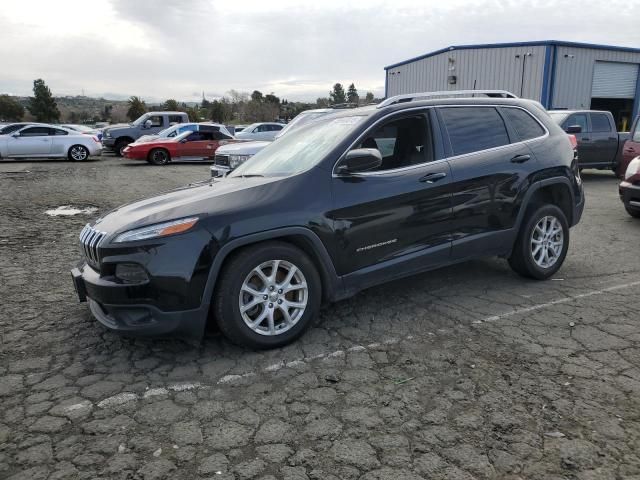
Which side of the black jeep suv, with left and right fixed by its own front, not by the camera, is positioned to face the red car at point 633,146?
back

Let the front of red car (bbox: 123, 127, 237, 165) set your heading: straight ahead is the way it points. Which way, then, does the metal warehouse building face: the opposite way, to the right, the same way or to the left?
to the left

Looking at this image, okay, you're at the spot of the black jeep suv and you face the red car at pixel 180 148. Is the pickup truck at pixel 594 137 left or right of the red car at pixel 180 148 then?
right

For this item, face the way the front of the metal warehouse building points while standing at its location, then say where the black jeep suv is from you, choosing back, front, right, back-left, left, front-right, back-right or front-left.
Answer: front-right

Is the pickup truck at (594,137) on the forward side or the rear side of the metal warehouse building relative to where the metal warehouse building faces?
on the forward side

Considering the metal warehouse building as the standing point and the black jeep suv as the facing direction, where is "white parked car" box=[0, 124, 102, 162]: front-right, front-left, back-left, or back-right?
front-right

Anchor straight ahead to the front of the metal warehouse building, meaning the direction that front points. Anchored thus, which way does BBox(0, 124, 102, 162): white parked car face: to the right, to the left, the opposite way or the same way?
to the right

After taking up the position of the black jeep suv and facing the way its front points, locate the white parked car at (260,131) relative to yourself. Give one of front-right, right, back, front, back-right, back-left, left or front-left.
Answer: back-right

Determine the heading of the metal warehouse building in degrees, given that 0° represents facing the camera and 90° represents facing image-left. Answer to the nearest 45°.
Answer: approximately 315°

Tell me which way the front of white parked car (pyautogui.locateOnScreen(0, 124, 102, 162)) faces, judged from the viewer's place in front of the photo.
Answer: facing to the left of the viewer

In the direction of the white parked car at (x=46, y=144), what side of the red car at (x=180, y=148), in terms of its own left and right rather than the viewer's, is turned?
front

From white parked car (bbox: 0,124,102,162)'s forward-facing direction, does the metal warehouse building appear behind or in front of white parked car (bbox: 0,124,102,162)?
behind

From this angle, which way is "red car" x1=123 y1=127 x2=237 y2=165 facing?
to the viewer's left

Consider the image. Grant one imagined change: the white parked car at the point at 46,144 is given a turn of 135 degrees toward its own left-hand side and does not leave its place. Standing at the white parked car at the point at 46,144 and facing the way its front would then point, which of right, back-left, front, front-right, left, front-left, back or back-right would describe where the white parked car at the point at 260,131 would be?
front-left

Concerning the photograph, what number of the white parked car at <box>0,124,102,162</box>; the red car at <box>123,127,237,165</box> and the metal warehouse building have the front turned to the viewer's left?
2

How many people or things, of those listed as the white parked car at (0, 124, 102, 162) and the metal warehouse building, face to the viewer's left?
1

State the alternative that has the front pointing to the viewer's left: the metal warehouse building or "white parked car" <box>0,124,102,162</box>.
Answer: the white parked car

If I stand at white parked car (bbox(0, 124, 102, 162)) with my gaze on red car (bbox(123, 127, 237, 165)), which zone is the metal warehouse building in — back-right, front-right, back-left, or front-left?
front-left

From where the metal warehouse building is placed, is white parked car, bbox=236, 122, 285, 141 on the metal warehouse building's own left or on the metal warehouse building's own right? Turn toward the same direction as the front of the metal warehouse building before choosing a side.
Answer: on the metal warehouse building's own right
